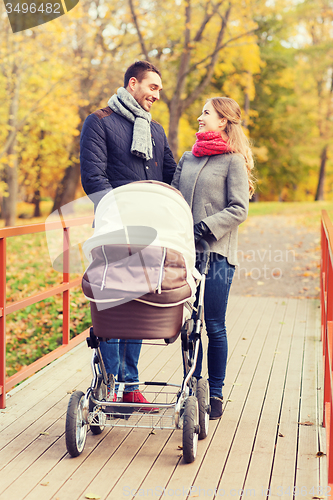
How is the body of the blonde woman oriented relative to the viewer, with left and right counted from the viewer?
facing the viewer and to the left of the viewer

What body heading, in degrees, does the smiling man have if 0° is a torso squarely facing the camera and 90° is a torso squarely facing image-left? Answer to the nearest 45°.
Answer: approximately 315°

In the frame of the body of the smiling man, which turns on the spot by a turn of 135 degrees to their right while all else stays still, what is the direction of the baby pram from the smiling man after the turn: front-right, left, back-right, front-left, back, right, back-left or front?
left

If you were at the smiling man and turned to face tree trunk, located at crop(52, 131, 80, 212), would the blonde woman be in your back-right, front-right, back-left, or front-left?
back-right

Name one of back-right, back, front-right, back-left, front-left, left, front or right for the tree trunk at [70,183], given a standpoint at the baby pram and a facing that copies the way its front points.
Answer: back

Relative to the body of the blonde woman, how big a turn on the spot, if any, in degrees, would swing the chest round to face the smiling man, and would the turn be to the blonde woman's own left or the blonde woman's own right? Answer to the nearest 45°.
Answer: approximately 45° to the blonde woman's own right

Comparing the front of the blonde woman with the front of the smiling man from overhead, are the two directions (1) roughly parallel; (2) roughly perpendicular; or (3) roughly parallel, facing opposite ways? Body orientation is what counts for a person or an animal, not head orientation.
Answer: roughly perpendicular

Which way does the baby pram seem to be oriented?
toward the camera

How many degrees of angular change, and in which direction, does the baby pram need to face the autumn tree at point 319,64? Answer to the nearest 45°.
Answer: approximately 180°

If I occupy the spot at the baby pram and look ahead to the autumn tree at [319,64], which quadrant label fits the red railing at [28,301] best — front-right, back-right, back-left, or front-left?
front-left

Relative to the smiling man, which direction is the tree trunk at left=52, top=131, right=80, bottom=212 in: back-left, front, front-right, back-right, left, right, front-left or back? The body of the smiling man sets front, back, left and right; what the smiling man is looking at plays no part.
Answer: back-left

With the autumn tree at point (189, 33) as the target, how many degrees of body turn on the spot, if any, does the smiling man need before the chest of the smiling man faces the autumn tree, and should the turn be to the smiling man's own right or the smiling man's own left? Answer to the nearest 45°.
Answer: approximately 135° to the smiling man's own left
